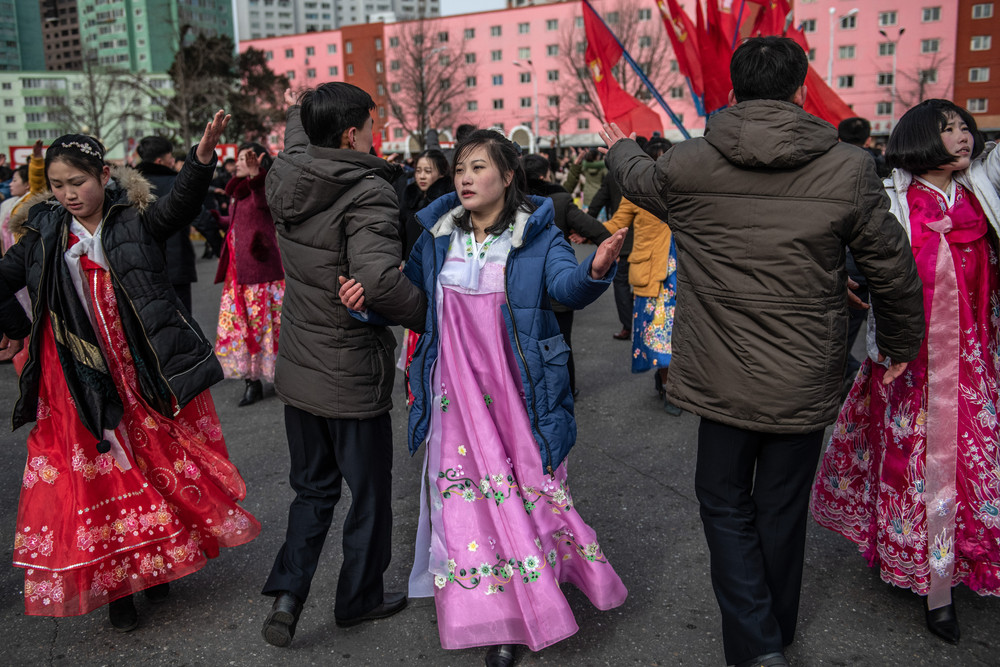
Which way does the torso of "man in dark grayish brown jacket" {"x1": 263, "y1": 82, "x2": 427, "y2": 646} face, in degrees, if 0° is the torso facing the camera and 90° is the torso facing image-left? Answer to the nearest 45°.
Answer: approximately 225°

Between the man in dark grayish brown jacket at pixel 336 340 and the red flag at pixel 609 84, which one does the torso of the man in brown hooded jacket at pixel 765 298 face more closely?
the red flag

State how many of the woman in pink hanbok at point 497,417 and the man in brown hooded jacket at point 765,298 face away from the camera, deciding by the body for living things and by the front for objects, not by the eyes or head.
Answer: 1

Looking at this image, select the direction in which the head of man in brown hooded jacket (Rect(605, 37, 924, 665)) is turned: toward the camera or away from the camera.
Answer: away from the camera

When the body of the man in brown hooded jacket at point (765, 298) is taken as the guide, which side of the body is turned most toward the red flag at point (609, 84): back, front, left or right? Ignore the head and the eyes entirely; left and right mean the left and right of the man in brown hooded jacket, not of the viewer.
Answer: front

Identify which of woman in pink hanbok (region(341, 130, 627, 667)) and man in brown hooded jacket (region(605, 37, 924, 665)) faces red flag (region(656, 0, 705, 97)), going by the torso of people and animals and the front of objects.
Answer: the man in brown hooded jacket

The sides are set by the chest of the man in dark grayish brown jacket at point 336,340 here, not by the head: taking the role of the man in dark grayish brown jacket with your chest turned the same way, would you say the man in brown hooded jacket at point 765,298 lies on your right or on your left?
on your right

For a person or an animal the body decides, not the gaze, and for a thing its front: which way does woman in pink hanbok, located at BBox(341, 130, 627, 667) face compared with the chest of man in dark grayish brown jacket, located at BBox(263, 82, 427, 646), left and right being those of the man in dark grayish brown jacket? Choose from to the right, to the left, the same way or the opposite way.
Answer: the opposite way

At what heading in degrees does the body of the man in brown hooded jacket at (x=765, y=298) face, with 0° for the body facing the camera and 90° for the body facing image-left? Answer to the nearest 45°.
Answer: approximately 180°

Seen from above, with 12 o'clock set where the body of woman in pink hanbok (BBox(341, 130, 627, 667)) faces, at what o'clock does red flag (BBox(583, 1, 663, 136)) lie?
The red flag is roughly at 5 o'clock from the woman in pink hanbok.
